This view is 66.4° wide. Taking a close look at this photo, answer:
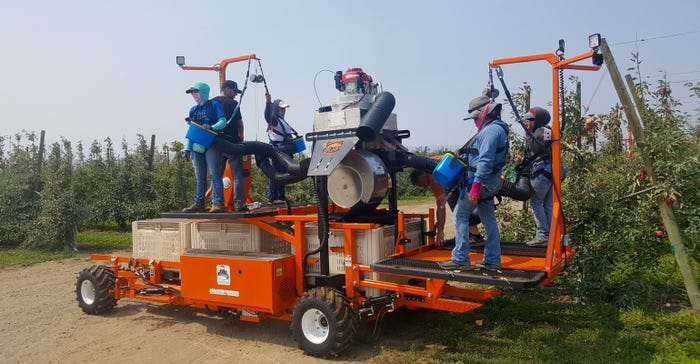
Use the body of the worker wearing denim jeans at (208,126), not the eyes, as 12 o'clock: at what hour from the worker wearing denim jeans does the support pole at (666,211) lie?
The support pole is roughly at 8 o'clock from the worker wearing denim jeans.

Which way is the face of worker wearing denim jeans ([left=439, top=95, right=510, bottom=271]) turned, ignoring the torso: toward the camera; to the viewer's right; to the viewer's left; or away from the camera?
to the viewer's left

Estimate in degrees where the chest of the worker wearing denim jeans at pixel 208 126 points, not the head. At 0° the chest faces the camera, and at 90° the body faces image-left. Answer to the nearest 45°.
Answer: approximately 45°

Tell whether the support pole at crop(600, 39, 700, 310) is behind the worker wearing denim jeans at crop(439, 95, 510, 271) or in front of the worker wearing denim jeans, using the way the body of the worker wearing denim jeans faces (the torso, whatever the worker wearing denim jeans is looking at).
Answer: behind

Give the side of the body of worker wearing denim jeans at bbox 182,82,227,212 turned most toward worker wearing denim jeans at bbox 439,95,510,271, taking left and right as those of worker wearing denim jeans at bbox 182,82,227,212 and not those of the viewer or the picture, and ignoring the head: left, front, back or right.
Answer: left

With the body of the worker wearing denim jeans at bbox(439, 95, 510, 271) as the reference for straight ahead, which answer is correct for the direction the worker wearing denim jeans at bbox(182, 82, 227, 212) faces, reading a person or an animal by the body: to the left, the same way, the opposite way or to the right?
to the left

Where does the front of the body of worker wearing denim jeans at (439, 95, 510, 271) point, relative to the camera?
to the viewer's left
